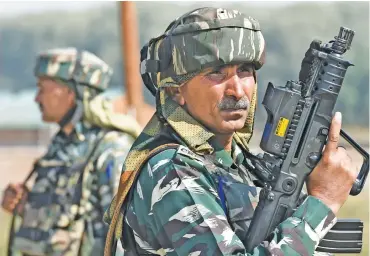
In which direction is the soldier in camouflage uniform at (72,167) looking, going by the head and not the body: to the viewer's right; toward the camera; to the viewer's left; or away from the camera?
to the viewer's left

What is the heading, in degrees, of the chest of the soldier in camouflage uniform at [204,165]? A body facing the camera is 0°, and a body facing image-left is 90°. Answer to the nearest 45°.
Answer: approximately 315°

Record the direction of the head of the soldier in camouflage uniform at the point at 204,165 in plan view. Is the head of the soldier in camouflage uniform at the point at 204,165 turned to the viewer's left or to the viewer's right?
to the viewer's right

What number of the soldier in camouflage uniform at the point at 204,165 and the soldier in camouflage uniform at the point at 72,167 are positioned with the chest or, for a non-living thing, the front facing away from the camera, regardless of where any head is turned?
0

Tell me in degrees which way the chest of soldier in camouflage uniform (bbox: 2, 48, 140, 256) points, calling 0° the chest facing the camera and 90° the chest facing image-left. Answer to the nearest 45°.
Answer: approximately 45°

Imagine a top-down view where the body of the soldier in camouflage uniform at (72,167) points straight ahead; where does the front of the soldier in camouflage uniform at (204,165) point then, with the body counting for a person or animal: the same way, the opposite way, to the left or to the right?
to the left
